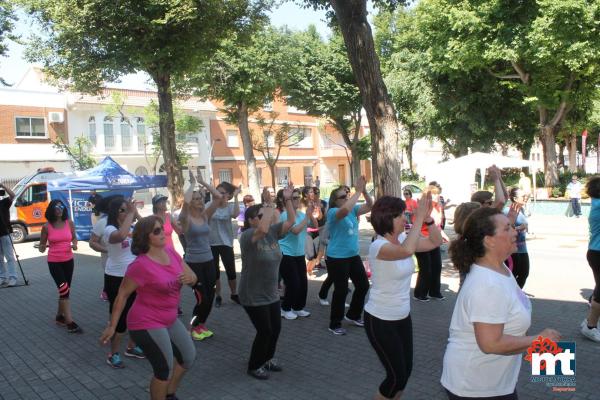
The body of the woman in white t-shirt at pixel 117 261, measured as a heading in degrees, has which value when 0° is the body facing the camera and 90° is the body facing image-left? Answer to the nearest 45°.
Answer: approximately 315°

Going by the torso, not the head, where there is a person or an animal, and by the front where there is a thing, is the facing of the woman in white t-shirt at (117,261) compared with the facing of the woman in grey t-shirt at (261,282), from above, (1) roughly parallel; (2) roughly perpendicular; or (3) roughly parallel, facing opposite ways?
roughly parallel

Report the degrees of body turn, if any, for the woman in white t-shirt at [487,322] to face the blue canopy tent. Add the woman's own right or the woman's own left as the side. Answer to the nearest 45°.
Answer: approximately 135° to the woman's own left

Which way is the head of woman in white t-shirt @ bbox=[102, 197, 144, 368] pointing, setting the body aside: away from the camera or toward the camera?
toward the camera

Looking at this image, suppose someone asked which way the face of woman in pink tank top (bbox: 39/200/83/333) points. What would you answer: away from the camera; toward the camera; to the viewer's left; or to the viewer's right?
toward the camera

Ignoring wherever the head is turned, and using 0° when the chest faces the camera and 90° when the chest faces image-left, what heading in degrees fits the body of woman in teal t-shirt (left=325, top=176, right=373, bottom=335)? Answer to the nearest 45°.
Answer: approximately 315°

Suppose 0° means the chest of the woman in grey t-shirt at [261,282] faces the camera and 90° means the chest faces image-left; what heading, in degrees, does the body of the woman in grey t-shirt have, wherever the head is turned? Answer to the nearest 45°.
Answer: approximately 315°

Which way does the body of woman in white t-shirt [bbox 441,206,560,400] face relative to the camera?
to the viewer's right

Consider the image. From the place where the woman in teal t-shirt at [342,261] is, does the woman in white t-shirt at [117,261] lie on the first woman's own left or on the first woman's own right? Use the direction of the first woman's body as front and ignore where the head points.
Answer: on the first woman's own right
